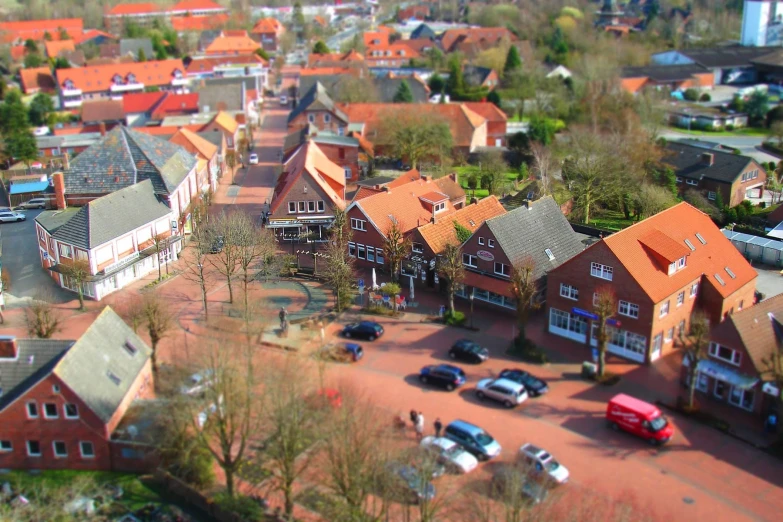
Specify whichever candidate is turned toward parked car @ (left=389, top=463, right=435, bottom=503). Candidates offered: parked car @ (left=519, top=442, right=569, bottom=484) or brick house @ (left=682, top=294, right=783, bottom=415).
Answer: the brick house

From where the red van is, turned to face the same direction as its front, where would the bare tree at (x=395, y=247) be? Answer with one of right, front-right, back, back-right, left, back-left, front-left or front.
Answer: back

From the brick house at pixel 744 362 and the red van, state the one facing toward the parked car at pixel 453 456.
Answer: the brick house

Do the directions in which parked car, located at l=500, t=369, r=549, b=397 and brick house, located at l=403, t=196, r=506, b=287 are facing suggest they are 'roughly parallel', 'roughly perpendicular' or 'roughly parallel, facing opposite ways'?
roughly perpendicular

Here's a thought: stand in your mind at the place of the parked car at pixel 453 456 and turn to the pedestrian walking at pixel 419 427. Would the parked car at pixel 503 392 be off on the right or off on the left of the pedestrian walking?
right

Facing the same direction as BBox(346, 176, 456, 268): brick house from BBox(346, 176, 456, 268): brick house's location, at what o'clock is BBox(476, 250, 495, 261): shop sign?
The shop sign is roughly at 9 o'clock from the brick house.

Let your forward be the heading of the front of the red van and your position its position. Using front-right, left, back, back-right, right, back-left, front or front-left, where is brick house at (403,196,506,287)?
back
